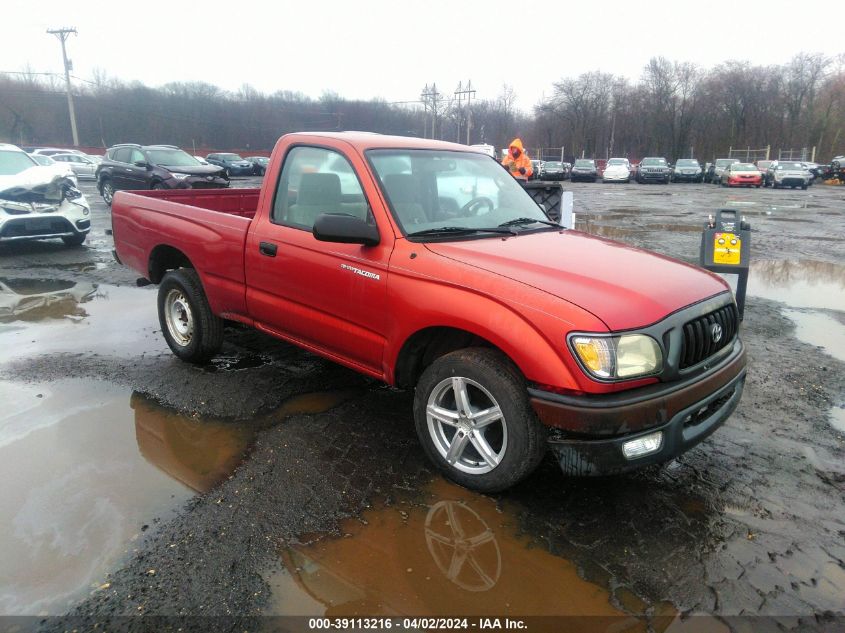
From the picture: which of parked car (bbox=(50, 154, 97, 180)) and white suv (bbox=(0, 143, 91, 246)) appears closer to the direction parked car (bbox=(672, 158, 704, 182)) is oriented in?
the white suv

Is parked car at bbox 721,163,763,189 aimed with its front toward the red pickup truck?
yes

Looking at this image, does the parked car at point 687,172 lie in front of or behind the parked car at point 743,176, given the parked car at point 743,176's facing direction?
behind

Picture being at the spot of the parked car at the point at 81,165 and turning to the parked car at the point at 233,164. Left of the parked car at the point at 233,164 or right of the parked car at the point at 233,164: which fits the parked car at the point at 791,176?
right

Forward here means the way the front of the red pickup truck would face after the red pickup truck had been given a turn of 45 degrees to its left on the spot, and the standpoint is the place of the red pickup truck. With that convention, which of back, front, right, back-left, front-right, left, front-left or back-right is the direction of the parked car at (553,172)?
left

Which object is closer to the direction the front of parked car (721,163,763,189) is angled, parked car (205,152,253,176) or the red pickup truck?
the red pickup truck

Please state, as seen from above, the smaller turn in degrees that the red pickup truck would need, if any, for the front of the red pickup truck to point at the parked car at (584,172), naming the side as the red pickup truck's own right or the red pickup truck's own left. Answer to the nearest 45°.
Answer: approximately 135° to the red pickup truck's own left

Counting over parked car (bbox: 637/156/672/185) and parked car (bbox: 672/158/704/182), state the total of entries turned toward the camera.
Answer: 2

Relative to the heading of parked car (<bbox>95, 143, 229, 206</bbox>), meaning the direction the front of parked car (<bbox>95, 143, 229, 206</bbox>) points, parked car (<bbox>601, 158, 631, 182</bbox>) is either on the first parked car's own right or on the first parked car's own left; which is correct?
on the first parked car's own left
